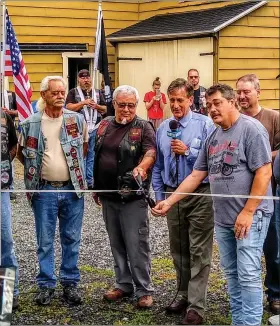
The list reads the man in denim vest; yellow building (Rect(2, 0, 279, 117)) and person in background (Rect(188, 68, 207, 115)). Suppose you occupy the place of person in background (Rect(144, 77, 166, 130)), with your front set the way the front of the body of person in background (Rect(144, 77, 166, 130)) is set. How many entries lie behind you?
1

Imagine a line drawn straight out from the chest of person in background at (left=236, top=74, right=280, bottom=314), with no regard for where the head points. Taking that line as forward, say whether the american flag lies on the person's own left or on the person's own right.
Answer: on the person's own right

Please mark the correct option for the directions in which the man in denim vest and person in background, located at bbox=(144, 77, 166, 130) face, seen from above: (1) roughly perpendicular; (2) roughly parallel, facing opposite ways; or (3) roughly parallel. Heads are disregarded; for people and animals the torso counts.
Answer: roughly parallel

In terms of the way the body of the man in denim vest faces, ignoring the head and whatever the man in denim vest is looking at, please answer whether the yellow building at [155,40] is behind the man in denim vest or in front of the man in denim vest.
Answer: behind

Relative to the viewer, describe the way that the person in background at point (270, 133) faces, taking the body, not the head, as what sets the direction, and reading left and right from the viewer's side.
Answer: facing the viewer and to the left of the viewer

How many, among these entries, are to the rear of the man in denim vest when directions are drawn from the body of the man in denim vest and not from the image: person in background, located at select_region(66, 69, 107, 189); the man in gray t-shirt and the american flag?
2

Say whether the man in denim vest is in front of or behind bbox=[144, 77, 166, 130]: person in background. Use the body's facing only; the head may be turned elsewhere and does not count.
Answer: in front

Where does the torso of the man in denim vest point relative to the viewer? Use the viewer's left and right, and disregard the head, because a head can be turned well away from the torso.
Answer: facing the viewer

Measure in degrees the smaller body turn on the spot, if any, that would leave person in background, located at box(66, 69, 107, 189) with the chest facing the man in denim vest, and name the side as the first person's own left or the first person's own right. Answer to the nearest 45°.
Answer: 0° — they already face them

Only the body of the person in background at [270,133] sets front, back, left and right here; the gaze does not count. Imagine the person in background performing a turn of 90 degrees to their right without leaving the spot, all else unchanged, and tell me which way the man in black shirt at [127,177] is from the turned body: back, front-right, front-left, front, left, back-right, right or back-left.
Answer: front-left

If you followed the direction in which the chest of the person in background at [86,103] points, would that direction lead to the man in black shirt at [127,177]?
yes

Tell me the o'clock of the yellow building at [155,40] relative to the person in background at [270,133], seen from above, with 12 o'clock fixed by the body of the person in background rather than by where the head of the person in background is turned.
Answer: The yellow building is roughly at 4 o'clock from the person in background.

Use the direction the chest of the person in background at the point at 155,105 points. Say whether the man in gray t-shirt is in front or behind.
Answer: in front

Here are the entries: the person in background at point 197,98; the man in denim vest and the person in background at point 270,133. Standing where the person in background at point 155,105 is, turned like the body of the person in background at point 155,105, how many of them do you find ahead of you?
3

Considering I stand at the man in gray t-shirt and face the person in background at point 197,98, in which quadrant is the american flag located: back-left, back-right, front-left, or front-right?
front-left
